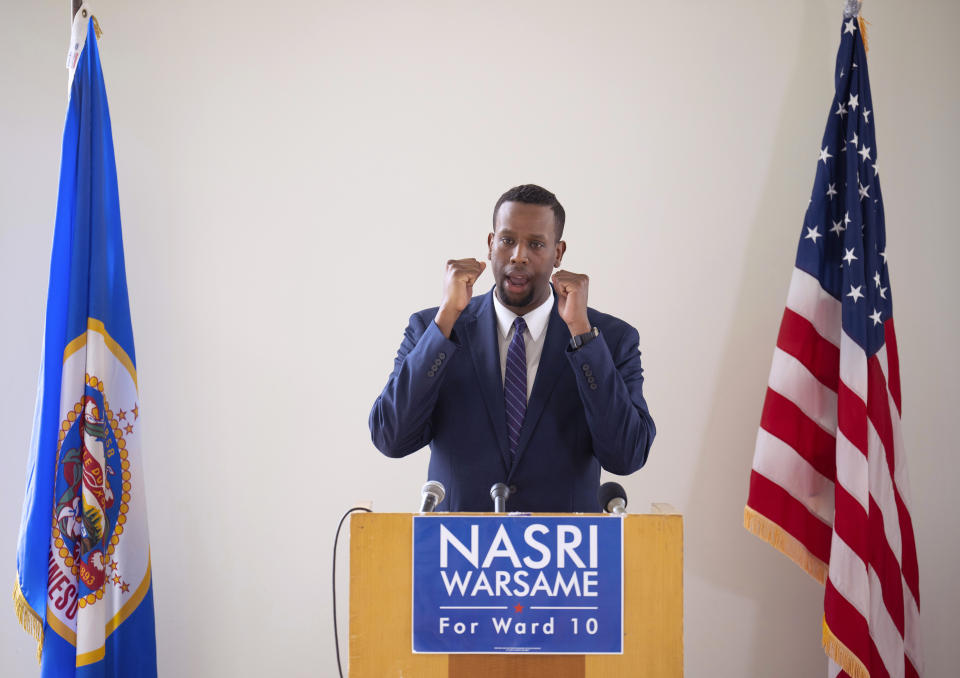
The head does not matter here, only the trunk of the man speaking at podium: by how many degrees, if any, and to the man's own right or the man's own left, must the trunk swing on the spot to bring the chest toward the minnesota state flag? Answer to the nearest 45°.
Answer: approximately 135° to the man's own right

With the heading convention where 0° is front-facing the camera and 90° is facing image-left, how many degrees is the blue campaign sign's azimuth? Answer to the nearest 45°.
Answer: approximately 0°

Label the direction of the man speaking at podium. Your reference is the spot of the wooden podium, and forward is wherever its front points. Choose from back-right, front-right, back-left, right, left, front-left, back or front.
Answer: back

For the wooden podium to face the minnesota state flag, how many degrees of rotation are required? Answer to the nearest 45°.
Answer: approximately 135° to its right

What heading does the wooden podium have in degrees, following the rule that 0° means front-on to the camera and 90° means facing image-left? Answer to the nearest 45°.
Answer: approximately 0°

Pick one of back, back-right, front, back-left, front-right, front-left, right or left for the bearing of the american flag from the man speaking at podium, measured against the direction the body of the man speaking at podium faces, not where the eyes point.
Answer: back-left

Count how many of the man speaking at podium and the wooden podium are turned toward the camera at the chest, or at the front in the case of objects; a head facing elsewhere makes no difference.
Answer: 2
